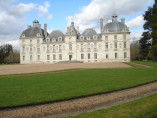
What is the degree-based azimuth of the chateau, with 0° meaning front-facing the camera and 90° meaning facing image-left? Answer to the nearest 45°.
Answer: approximately 0°
